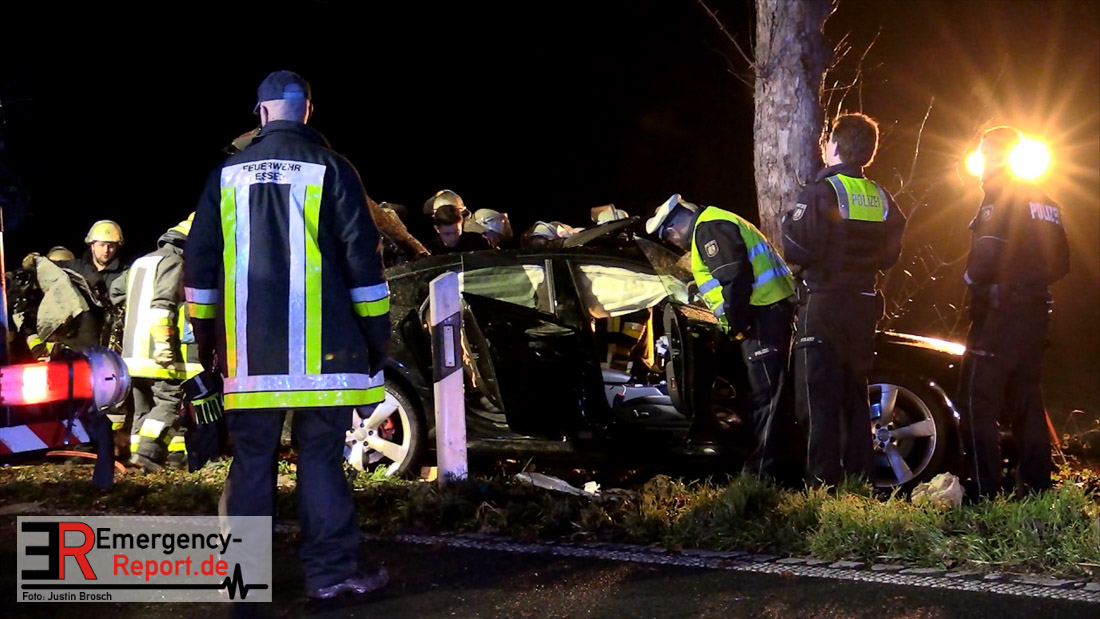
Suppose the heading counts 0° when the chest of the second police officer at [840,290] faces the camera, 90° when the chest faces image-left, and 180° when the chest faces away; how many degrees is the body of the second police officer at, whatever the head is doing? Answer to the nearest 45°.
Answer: approximately 135°

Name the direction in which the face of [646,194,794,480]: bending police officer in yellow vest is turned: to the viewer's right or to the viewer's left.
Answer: to the viewer's left

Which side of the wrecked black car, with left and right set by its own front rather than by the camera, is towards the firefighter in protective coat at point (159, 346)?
back

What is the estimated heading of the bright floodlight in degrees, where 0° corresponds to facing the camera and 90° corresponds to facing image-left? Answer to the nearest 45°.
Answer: approximately 0°

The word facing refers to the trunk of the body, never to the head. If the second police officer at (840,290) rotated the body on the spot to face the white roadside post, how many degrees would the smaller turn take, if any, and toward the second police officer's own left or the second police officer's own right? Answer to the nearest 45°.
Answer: approximately 45° to the second police officer's own left

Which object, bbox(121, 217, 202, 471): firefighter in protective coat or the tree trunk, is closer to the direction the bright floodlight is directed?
the firefighter in protective coat

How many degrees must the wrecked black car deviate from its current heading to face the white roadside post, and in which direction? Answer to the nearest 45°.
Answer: approximately 135° to its right

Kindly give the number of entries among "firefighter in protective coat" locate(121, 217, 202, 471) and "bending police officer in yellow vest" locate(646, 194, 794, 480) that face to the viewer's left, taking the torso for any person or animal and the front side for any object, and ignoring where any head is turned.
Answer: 1

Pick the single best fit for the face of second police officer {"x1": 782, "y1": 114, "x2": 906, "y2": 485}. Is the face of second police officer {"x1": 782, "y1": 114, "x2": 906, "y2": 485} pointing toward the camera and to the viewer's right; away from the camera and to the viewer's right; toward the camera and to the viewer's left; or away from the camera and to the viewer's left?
away from the camera and to the viewer's left

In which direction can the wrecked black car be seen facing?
to the viewer's right
